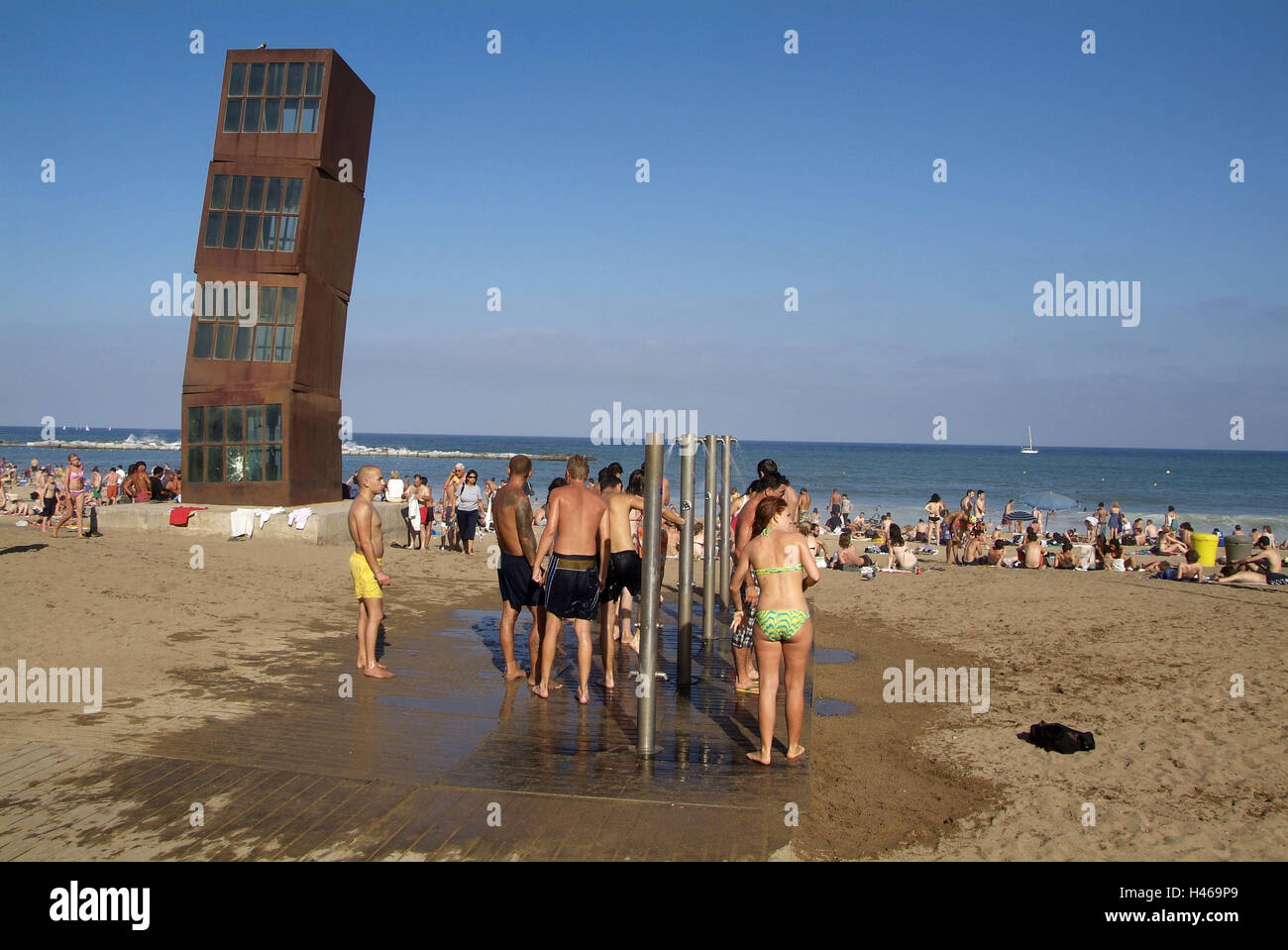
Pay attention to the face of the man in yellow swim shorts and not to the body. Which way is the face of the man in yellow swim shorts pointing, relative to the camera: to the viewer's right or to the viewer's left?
to the viewer's right

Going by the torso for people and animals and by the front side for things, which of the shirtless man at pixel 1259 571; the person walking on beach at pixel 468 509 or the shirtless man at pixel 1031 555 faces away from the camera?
the shirtless man at pixel 1031 555

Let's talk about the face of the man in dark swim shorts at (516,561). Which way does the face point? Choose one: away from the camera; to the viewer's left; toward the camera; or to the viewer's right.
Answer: away from the camera

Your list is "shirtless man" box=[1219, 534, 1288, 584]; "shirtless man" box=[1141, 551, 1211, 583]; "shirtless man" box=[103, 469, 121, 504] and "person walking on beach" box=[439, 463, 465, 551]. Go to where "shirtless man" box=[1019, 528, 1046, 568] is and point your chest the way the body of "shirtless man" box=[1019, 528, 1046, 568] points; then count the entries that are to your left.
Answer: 2

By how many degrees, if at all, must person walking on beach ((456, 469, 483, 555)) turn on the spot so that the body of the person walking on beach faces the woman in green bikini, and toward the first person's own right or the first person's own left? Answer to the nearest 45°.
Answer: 0° — they already face them

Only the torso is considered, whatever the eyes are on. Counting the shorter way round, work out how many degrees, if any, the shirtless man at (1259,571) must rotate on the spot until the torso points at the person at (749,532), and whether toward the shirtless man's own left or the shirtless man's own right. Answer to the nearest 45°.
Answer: approximately 90° to the shirtless man's own left
